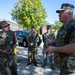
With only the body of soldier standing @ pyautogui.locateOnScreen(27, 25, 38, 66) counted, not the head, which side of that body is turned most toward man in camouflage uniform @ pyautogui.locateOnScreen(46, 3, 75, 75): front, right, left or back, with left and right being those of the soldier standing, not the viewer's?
front

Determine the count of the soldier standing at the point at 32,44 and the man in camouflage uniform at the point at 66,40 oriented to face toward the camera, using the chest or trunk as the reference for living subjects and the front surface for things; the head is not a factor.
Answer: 1

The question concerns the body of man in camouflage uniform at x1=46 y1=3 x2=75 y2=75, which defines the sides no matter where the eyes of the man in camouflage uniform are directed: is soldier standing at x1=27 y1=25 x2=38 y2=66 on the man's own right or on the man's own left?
on the man's own right

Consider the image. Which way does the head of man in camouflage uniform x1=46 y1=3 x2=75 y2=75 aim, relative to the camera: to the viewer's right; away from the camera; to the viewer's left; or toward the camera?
to the viewer's left

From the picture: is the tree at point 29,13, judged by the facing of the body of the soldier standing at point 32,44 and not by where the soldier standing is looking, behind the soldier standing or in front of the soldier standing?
behind

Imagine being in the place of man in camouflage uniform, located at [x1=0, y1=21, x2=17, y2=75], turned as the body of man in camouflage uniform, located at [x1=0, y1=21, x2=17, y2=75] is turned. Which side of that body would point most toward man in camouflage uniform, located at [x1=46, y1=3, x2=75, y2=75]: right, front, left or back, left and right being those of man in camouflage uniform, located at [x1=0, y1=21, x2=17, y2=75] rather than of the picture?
front

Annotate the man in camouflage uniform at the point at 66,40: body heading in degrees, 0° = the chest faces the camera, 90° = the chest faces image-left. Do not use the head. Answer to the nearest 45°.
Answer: approximately 90°

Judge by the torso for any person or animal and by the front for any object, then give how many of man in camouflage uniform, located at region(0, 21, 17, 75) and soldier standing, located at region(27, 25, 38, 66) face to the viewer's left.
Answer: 0

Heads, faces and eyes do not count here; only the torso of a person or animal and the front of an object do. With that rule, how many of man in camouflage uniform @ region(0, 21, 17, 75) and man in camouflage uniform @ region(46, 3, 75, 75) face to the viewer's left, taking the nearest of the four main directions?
1

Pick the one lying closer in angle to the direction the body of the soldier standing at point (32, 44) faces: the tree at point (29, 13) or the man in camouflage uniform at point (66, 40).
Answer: the man in camouflage uniform

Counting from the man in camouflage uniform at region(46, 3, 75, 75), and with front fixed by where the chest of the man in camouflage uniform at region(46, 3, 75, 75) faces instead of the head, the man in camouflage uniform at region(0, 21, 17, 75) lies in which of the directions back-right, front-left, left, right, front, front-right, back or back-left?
front-right
